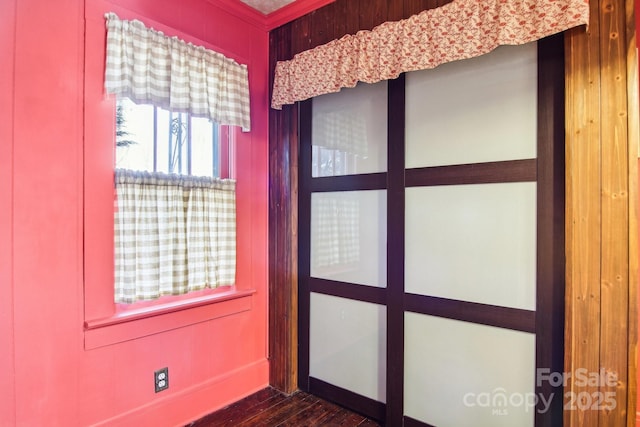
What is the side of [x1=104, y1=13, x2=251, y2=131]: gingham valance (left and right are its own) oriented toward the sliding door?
front

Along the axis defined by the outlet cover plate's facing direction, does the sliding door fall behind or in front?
in front

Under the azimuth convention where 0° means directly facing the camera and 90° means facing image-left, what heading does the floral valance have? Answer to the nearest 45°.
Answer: approximately 45°

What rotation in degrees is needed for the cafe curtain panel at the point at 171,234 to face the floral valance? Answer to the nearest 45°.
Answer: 0° — it already faces it

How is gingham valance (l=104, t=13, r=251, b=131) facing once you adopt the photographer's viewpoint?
facing the viewer and to the right of the viewer

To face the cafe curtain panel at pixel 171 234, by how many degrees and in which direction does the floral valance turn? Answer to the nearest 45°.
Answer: approximately 45° to its right

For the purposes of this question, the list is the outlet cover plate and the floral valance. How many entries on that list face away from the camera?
0
